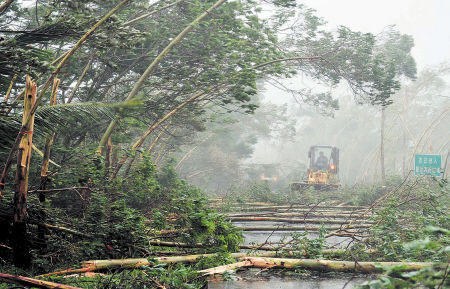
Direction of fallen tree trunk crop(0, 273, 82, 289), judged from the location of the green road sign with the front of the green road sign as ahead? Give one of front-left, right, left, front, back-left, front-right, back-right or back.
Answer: front

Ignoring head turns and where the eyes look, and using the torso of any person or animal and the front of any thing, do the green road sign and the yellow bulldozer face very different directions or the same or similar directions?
same or similar directions

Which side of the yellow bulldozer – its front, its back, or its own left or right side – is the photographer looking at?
front

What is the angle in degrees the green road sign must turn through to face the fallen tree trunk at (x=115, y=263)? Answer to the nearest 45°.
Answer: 0° — it already faces it

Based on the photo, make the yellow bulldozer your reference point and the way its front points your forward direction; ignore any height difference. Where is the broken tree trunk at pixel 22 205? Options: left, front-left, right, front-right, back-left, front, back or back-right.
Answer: front

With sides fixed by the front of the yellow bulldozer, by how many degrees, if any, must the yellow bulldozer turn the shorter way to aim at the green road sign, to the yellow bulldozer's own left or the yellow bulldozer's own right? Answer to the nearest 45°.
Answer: approximately 45° to the yellow bulldozer's own left

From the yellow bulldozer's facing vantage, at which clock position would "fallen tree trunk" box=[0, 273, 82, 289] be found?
The fallen tree trunk is roughly at 12 o'clock from the yellow bulldozer.

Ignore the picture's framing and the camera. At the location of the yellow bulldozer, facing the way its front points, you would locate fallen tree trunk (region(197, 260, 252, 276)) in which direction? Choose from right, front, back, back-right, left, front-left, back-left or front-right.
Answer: front

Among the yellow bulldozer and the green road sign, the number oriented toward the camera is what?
2

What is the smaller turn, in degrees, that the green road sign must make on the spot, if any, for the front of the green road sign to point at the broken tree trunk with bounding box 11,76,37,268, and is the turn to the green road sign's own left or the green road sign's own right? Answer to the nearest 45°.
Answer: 0° — it already faces it

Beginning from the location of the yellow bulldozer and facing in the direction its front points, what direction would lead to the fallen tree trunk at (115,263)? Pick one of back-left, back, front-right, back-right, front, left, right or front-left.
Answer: front

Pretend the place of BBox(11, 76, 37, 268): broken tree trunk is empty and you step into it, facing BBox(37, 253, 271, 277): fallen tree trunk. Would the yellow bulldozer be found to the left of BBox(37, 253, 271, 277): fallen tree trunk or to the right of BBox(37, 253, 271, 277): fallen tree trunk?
left

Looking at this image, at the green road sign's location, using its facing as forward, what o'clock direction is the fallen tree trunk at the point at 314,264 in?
The fallen tree trunk is roughly at 12 o'clock from the green road sign.
